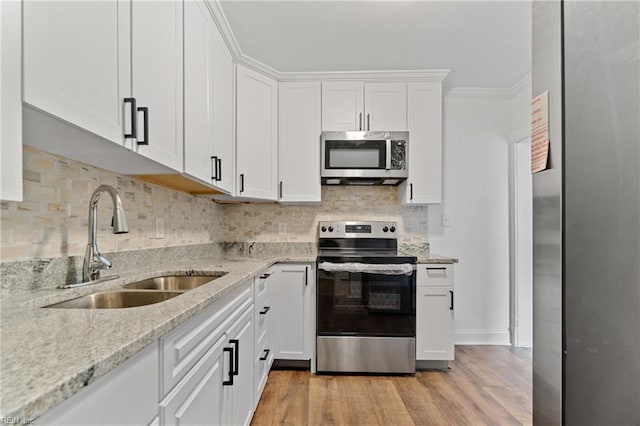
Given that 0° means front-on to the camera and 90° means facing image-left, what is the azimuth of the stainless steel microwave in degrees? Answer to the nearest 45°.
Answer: approximately 0°

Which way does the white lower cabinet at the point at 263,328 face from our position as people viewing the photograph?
facing to the right of the viewer

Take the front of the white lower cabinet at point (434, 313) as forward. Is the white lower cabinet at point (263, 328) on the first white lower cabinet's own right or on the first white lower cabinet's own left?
on the first white lower cabinet's own right

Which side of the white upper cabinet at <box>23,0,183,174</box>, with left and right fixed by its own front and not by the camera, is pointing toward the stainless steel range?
left
